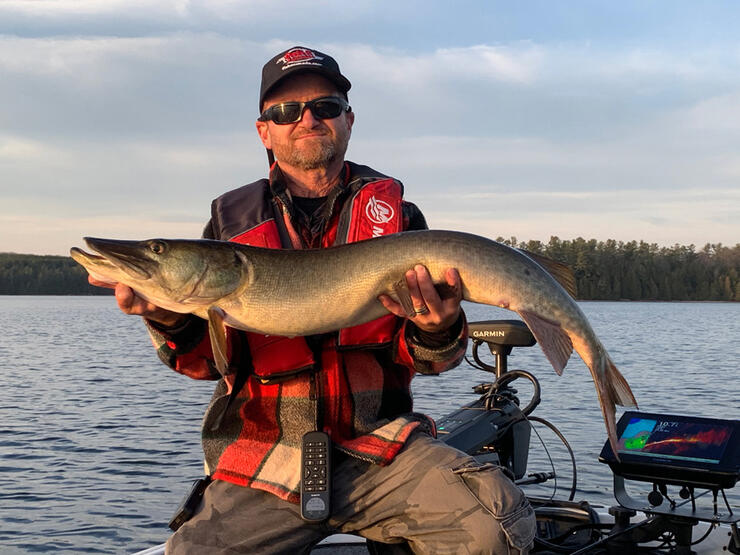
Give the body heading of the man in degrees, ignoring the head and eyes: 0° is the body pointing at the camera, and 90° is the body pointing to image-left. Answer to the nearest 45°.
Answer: approximately 0°
